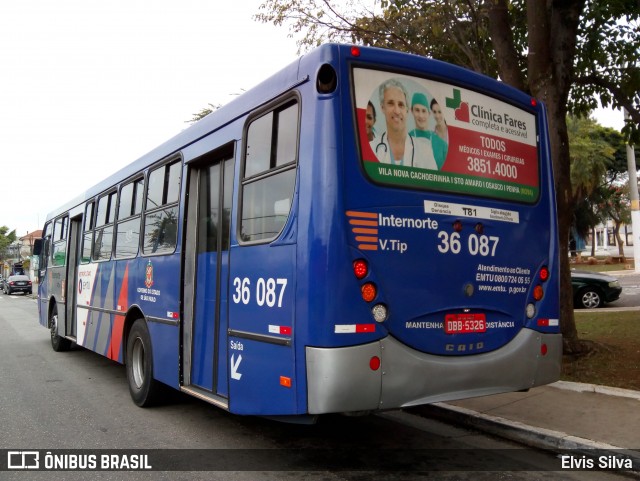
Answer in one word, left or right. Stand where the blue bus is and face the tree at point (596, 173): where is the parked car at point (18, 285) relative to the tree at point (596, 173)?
left

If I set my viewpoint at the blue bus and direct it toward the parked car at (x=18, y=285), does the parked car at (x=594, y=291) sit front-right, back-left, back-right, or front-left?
front-right

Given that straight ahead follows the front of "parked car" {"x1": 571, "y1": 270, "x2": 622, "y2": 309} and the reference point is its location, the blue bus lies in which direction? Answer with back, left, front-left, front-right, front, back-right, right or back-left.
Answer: right

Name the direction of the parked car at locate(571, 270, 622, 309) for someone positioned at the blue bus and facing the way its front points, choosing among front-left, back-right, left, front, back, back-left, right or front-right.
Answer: right

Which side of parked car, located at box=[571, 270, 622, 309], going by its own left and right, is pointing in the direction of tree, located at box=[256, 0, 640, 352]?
right

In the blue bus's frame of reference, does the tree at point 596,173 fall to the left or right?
on its right

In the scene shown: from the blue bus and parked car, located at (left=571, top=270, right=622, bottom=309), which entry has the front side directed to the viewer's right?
the parked car

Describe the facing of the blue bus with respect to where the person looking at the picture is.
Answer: facing away from the viewer and to the left of the viewer

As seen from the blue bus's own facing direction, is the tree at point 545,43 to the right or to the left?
on its right

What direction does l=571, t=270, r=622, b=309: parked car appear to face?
to the viewer's right

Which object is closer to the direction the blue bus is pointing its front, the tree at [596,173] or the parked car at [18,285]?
the parked car

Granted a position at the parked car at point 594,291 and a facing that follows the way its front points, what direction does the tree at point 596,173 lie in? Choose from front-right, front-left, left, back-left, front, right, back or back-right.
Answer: left
